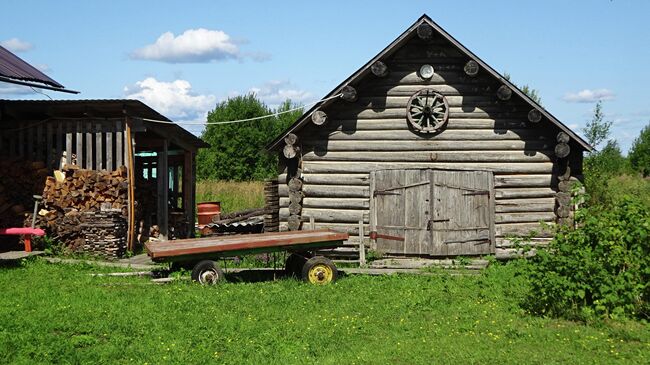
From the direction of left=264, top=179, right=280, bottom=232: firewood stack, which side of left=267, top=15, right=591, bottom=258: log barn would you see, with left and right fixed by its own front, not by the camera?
right

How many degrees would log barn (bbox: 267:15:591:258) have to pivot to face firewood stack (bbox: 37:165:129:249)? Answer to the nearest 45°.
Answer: approximately 90° to its right

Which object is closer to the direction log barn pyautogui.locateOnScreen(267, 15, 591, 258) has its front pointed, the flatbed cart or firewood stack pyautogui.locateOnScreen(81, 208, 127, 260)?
the flatbed cart

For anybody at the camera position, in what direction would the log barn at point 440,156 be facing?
facing the viewer

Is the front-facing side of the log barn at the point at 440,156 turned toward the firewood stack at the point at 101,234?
no

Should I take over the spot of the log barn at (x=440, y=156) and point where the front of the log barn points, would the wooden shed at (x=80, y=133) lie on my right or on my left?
on my right

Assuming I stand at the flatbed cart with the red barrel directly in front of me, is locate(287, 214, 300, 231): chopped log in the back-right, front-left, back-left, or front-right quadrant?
front-right

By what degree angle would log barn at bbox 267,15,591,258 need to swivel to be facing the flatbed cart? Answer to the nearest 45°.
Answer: approximately 45° to its right

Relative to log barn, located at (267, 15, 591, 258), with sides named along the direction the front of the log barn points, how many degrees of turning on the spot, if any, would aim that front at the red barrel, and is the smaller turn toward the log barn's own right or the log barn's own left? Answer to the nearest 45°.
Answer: approximately 135° to the log barn's own right
